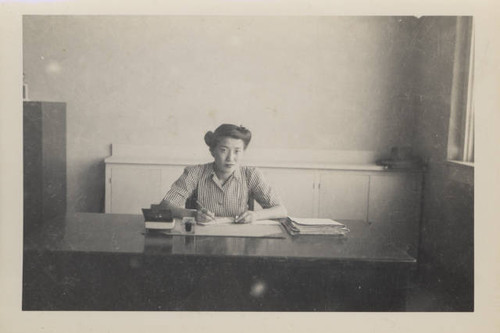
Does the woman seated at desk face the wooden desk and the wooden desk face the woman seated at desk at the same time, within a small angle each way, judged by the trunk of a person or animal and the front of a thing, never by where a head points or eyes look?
yes

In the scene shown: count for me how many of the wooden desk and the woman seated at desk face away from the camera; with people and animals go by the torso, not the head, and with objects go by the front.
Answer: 1

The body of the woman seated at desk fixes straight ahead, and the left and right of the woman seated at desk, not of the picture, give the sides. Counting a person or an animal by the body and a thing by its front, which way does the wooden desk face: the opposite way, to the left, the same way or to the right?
the opposite way

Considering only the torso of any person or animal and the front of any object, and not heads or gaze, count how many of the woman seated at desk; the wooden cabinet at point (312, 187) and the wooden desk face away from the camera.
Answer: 1

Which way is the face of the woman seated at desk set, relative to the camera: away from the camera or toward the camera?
toward the camera

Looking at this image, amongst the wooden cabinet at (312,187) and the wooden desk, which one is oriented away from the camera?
the wooden desk

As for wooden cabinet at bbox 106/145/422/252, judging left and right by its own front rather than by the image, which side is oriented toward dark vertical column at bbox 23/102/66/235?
right

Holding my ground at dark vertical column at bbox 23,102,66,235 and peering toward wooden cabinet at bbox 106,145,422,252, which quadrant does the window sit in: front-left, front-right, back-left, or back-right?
front-right

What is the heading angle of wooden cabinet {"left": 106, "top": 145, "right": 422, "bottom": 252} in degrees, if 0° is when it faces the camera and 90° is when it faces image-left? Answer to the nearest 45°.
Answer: approximately 0°

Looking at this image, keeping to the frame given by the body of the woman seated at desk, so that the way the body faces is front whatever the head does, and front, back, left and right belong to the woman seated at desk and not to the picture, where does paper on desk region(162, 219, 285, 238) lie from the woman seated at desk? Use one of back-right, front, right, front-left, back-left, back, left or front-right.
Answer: front

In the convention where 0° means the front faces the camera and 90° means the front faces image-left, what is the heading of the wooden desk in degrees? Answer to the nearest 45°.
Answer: approximately 180°

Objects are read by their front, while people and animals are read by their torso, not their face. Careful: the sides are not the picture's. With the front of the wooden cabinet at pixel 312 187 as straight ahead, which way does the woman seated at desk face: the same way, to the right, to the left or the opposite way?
the same way

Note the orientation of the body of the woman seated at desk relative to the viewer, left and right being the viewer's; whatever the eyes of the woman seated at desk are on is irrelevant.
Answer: facing the viewer

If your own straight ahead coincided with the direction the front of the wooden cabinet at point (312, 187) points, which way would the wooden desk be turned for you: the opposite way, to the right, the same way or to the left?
the opposite way

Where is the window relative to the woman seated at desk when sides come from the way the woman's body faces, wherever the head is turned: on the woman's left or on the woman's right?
on the woman's left
